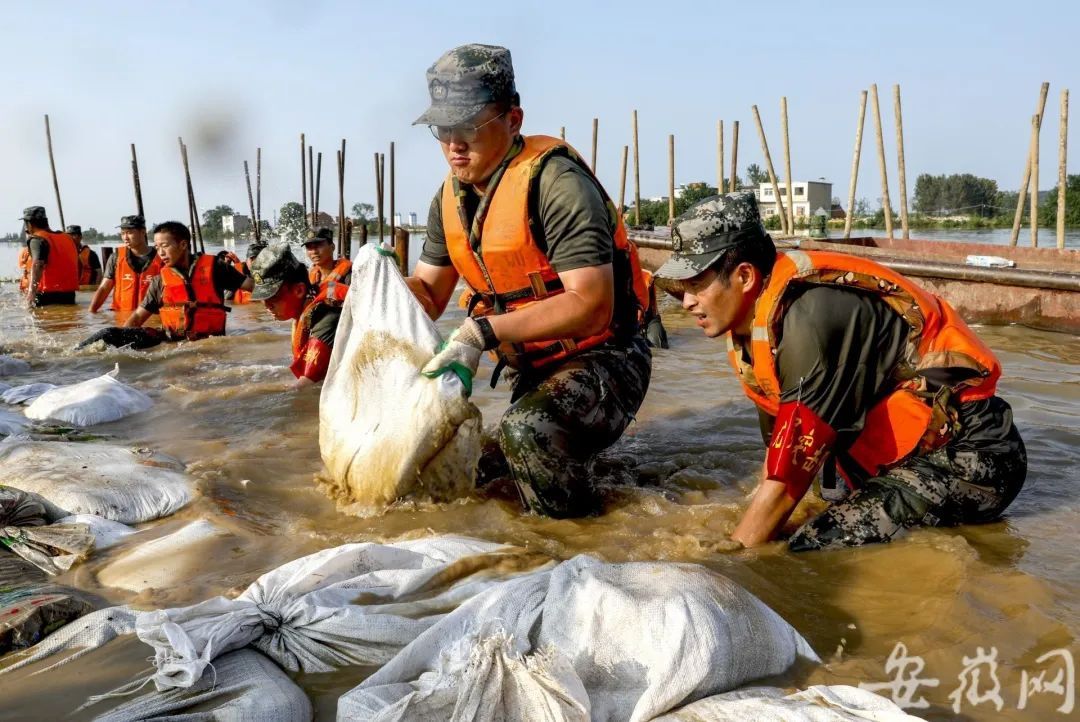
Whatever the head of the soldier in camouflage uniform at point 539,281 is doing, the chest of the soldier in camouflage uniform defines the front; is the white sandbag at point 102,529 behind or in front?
in front

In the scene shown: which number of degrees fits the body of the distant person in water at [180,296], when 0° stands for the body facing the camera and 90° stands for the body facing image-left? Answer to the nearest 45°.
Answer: approximately 45°

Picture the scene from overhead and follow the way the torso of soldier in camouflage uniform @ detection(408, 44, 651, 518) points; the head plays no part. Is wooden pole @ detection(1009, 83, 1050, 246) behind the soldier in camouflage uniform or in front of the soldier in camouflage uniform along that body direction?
behind

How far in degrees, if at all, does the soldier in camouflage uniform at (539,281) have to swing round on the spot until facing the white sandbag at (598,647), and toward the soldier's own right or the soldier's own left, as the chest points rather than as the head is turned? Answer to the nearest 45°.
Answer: approximately 45° to the soldier's own left

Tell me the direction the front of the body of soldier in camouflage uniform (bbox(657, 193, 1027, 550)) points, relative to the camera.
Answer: to the viewer's left

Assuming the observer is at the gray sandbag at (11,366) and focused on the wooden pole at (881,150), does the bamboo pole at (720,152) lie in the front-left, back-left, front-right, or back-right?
front-left

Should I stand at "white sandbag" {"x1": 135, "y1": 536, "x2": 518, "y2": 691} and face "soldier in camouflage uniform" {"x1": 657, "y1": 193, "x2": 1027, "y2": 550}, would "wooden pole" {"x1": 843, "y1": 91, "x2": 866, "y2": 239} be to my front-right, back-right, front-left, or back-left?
front-left

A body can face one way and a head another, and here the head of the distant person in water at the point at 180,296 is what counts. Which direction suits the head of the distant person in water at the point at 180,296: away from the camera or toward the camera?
toward the camera

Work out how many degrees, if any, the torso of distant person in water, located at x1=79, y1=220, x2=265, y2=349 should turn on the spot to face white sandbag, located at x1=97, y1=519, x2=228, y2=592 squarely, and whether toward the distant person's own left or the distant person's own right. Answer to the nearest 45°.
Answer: approximately 45° to the distant person's own left

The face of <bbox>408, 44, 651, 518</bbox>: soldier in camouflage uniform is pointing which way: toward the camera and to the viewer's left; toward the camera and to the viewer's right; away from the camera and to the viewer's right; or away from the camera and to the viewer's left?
toward the camera and to the viewer's left

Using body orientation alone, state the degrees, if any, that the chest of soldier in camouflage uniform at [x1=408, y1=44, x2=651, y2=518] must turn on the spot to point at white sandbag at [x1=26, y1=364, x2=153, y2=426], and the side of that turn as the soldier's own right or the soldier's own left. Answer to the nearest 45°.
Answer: approximately 90° to the soldier's own right

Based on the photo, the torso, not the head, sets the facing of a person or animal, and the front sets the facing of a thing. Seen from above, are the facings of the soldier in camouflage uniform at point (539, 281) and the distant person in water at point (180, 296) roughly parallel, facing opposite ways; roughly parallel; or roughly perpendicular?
roughly parallel
